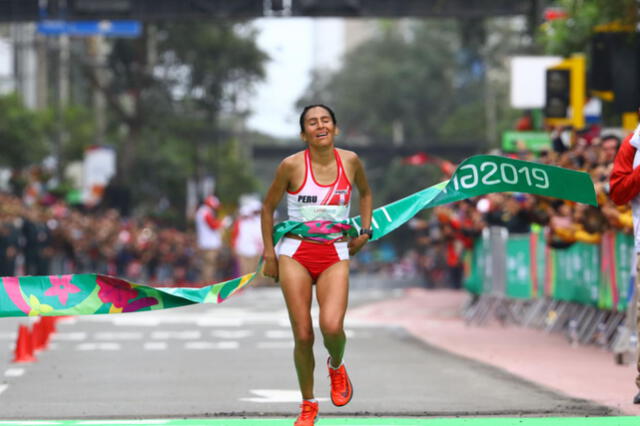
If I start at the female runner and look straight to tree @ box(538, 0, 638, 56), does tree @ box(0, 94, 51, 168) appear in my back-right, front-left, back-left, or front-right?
front-left

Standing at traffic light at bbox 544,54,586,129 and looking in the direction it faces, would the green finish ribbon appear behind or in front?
in front

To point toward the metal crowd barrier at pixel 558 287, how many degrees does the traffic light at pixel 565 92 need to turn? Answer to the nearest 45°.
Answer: approximately 45° to its left

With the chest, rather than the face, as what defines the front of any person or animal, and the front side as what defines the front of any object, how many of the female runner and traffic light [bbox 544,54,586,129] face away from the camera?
0

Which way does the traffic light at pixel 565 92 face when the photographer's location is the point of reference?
facing the viewer and to the left of the viewer

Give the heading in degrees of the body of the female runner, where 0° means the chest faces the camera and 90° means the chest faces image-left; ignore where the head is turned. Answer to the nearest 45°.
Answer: approximately 0°

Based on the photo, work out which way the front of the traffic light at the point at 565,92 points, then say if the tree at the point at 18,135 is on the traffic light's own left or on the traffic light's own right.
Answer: on the traffic light's own right

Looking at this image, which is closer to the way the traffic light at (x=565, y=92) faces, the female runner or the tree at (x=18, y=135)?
the female runner

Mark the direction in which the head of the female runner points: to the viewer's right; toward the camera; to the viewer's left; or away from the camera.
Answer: toward the camera

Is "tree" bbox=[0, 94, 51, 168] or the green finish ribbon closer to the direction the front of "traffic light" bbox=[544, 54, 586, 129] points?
the green finish ribbon
